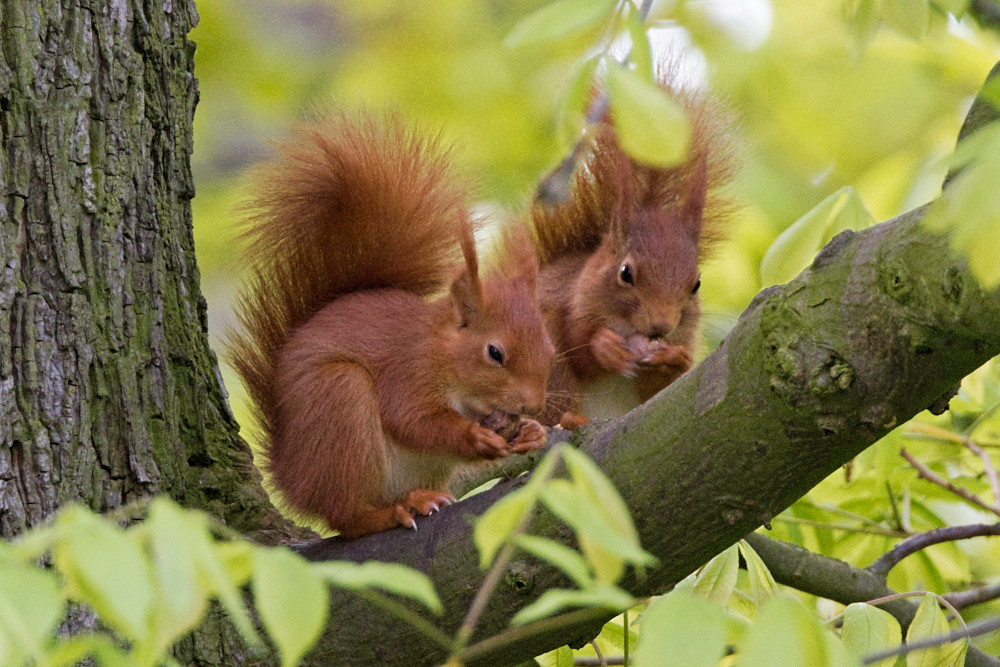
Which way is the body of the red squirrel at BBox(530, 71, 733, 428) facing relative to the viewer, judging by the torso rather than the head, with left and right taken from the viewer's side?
facing the viewer and to the right of the viewer

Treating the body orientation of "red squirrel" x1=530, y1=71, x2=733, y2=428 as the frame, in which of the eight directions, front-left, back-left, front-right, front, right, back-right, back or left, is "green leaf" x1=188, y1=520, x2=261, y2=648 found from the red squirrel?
front-right

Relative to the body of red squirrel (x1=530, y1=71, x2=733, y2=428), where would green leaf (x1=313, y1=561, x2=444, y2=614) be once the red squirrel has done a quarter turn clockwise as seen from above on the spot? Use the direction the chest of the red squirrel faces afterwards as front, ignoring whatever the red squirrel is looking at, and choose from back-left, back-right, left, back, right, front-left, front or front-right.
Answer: front-left

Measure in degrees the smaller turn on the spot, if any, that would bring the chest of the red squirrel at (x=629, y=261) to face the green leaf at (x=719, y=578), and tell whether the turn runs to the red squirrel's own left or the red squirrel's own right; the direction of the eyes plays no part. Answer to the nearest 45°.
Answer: approximately 45° to the red squirrel's own left

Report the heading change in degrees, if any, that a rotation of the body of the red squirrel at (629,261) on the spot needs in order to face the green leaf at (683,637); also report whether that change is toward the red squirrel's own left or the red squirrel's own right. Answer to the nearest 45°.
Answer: approximately 45° to the red squirrel's own right

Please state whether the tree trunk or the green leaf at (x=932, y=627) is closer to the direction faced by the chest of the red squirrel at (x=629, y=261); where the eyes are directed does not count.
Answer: the green leaf

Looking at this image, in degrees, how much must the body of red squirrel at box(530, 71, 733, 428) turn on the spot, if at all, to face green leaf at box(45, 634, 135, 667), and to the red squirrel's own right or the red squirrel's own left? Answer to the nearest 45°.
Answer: approximately 45° to the red squirrel's own right

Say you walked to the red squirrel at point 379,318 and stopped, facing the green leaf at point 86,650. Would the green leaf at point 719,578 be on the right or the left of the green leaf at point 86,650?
left

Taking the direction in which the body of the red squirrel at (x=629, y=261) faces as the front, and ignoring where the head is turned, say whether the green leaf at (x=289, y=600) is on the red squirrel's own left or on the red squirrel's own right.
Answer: on the red squirrel's own right

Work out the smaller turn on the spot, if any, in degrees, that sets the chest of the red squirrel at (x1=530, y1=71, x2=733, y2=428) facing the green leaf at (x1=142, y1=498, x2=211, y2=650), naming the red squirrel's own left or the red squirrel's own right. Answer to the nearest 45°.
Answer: approximately 45° to the red squirrel's own right

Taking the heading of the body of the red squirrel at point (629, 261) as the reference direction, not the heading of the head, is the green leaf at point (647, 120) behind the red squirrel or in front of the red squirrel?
in front

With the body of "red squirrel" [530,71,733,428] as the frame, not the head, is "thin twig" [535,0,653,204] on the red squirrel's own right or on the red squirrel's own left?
on the red squirrel's own right

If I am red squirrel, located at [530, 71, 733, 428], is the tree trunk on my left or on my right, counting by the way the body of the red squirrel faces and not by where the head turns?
on my right
